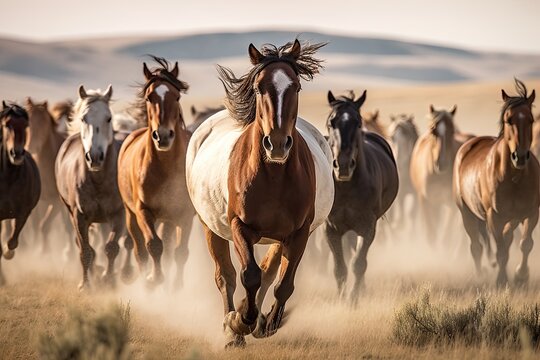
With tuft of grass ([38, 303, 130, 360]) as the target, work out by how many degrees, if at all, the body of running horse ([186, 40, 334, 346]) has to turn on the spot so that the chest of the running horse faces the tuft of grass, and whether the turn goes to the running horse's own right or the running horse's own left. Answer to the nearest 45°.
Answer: approximately 45° to the running horse's own right

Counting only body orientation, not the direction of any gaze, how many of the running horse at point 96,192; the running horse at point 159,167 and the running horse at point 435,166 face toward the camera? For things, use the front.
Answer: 3

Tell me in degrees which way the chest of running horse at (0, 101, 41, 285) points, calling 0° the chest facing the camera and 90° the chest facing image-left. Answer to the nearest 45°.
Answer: approximately 0°

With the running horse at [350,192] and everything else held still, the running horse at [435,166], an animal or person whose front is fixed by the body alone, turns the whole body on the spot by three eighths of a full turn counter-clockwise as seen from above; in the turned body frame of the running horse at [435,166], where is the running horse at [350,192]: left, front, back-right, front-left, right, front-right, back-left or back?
back-right

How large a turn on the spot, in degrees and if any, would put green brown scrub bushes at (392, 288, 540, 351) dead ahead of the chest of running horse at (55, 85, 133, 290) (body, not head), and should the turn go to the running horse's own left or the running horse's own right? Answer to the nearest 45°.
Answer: approximately 45° to the running horse's own left

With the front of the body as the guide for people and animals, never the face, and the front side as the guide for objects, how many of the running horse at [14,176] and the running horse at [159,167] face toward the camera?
2

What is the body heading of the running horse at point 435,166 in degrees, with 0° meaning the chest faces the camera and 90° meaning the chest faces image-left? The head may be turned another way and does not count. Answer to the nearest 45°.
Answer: approximately 0°

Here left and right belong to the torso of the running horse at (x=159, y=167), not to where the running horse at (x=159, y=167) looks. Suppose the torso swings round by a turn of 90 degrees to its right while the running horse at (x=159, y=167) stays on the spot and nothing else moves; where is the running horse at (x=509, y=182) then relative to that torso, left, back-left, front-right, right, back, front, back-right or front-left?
back

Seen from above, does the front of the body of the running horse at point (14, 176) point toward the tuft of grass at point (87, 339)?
yes

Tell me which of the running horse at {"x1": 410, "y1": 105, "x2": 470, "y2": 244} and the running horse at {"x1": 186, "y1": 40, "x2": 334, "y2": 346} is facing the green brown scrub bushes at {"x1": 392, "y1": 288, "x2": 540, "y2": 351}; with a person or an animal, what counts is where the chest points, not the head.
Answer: the running horse at {"x1": 410, "y1": 105, "x2": 470, "y2": 244}

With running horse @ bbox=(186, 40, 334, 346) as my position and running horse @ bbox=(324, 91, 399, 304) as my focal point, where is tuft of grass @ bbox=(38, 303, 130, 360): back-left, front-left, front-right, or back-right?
back-left

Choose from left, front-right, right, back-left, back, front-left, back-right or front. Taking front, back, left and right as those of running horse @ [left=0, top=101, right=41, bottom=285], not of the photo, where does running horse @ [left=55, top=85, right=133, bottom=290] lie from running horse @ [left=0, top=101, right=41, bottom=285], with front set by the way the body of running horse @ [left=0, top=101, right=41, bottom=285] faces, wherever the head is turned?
front-left
